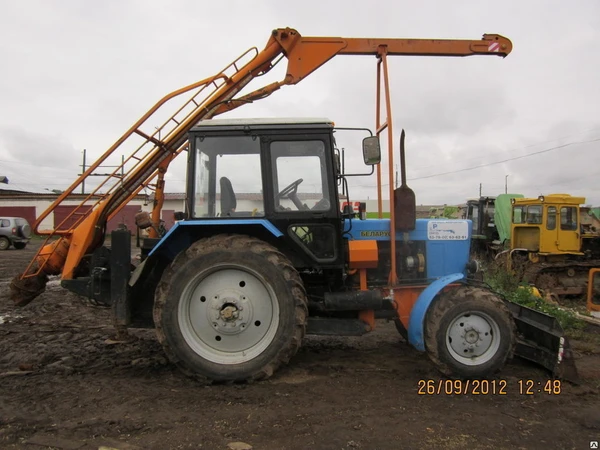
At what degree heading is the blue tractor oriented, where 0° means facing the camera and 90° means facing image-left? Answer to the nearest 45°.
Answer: approximately 270°

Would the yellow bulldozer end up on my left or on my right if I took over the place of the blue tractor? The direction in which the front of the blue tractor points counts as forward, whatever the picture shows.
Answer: on my left
